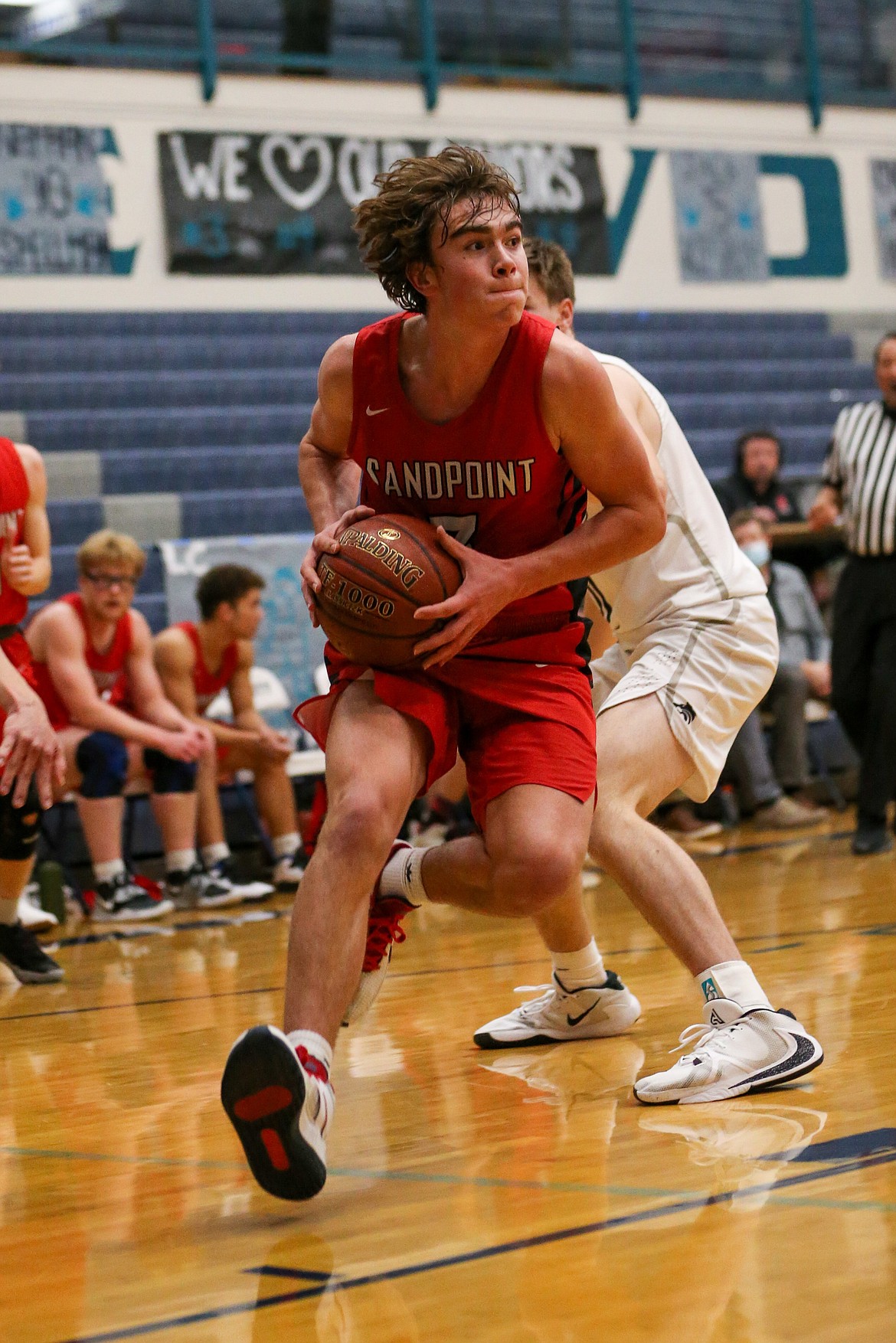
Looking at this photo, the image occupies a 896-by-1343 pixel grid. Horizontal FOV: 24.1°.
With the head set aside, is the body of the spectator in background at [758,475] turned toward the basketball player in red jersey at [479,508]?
yes

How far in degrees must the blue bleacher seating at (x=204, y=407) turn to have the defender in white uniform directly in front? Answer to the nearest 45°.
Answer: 0° — it already faces them

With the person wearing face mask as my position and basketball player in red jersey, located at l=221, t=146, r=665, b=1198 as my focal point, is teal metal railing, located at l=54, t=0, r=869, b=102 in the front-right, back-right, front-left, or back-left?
back-right

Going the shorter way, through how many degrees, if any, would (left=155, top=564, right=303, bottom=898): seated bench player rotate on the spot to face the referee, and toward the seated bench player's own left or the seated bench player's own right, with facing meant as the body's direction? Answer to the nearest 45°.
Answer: approximately 45° to the seated bench player's own left

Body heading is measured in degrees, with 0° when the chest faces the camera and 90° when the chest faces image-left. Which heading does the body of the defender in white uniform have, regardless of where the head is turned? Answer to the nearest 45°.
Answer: approximately 90°

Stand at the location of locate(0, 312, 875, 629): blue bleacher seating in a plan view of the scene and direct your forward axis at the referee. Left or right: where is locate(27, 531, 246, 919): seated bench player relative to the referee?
right

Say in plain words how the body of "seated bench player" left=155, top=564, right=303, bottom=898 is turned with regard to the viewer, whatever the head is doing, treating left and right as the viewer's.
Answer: facing the viewer and to the right of the viewer

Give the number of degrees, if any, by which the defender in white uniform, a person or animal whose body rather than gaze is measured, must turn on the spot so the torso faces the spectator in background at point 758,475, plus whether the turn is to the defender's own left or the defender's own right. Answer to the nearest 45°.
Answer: approximately 90° to the defender's own right

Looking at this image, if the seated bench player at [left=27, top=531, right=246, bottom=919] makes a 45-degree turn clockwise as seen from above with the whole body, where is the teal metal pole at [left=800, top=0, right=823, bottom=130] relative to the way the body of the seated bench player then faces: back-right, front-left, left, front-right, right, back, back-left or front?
back-left

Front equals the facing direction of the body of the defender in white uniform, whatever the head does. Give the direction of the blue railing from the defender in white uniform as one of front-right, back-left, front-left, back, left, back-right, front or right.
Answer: right
